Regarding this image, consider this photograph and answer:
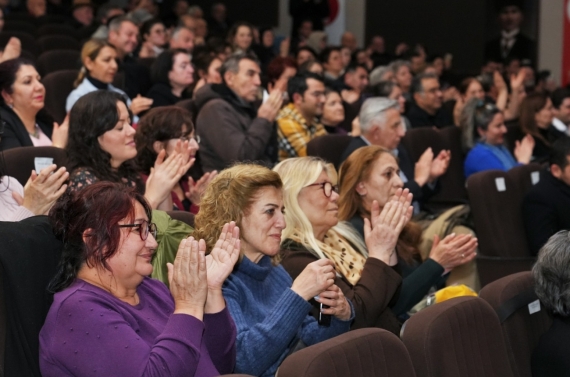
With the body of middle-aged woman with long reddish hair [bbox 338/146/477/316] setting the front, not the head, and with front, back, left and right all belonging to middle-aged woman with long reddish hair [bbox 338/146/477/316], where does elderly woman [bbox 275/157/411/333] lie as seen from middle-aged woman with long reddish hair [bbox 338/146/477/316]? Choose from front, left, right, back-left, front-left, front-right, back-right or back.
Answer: right

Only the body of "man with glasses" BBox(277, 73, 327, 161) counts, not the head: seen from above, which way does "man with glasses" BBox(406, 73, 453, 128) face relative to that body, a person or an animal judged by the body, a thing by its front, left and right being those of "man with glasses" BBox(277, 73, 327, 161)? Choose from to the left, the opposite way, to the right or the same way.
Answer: the same way

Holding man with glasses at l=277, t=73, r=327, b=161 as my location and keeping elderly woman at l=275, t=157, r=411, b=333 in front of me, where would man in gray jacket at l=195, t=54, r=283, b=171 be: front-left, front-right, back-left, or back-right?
front-right

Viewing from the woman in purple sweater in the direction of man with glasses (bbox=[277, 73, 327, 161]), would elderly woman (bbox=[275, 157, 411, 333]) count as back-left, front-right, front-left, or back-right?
front-right

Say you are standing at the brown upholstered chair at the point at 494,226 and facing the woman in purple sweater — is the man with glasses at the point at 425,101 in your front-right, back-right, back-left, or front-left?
back-right

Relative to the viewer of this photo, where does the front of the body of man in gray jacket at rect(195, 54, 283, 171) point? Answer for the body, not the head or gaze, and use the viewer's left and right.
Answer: facing to the right of the viewer

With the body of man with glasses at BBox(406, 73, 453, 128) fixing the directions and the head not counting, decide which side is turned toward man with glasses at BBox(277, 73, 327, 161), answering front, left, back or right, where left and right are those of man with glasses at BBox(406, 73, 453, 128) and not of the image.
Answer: right

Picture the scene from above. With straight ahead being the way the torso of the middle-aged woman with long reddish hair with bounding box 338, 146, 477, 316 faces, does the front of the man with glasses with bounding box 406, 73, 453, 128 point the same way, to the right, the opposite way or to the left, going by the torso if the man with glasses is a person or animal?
the same way
